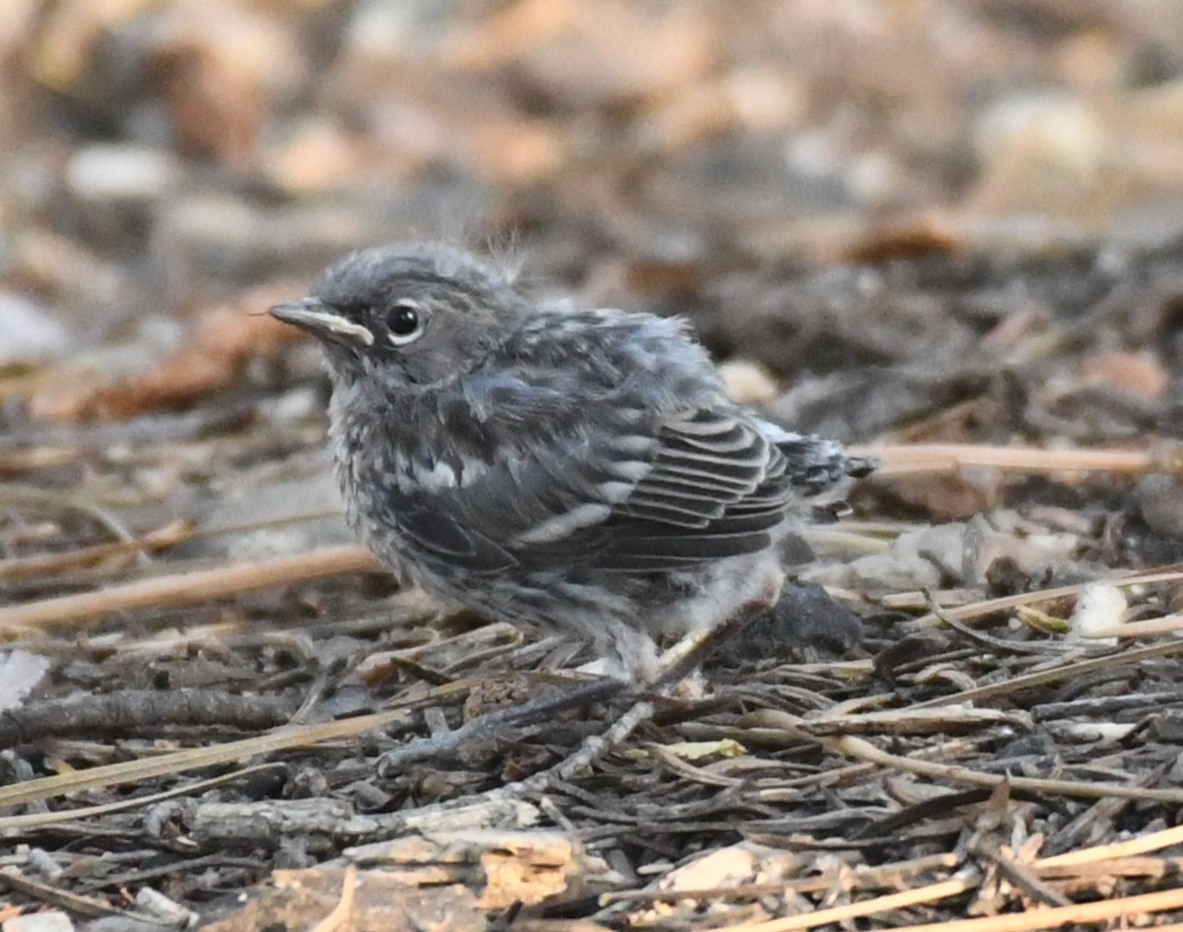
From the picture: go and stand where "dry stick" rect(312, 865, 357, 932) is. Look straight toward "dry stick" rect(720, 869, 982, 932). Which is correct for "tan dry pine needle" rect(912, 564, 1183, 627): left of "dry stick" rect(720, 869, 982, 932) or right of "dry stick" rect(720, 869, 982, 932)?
left

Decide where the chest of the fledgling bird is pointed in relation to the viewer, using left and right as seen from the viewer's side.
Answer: facing to the left of the viewer

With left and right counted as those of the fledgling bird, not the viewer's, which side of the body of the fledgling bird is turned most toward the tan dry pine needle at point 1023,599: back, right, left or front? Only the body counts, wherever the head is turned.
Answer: back

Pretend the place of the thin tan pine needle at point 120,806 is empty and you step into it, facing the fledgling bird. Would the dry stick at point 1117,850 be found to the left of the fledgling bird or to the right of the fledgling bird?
right

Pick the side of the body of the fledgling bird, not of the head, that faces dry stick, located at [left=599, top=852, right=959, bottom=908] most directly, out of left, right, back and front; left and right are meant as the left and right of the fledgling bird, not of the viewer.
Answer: left

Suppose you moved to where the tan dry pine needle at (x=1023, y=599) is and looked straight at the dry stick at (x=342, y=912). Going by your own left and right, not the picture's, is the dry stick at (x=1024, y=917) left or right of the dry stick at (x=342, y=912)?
left

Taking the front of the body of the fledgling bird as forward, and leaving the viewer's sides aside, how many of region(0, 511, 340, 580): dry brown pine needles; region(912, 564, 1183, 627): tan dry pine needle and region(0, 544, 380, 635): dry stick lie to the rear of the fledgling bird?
1

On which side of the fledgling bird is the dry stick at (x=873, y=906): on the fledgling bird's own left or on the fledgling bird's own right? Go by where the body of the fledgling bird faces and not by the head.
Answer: on the fledgling bird's own left

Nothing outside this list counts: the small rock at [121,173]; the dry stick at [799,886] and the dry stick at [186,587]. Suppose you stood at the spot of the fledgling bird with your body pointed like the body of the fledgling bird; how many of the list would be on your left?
1

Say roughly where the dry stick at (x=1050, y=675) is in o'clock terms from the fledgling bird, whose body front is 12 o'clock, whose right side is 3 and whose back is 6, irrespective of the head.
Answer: The dry stick is roughly at 7 o'clock from the fledgling bird.
